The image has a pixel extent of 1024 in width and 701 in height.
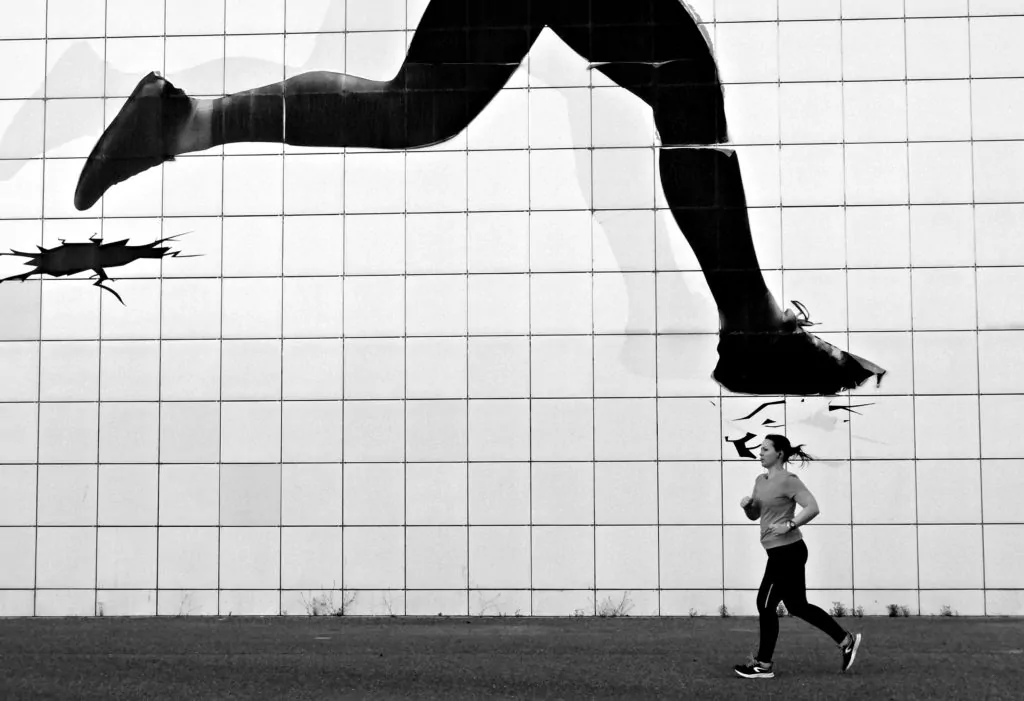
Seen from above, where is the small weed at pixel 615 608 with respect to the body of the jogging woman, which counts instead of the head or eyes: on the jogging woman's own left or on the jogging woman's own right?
on the jogging woman's own right

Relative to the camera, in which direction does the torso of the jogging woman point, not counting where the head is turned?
to the viewer's left

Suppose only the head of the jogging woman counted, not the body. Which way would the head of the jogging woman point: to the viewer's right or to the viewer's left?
to the viewer's left

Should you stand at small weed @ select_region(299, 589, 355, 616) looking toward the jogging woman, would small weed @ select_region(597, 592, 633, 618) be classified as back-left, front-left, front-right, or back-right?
front-left

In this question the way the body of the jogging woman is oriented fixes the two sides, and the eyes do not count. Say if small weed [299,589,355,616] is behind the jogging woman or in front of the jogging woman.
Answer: in front
